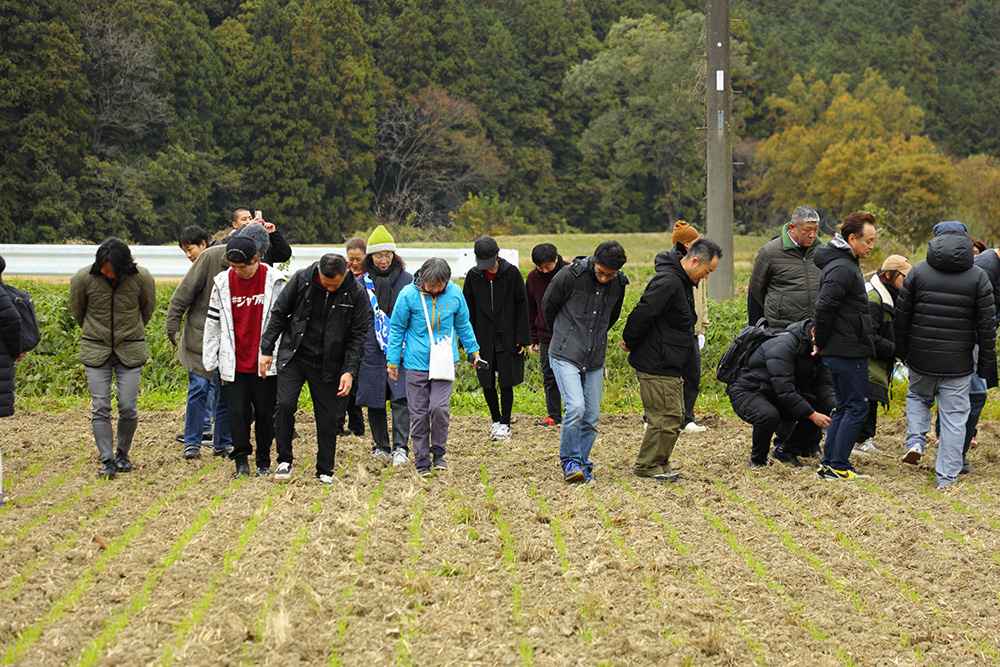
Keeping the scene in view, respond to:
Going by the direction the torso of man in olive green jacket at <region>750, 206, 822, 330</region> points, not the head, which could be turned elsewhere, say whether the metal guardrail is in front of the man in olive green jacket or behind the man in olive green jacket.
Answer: behind

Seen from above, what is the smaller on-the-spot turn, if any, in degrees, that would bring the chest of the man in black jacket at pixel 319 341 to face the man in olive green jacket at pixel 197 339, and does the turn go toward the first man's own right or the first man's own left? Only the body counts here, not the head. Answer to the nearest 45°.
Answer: approximately 135° to the first man's own right

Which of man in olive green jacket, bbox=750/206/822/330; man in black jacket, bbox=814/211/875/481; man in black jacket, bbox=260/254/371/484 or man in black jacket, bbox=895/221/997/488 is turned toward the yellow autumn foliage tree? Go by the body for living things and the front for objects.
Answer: man in black jacket, bbox=895/221/997/488

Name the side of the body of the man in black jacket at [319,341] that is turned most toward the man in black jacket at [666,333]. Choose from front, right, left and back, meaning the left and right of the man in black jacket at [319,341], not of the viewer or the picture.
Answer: left

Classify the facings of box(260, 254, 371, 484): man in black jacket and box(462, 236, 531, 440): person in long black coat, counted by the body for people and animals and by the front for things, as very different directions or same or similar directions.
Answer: same or similar directions

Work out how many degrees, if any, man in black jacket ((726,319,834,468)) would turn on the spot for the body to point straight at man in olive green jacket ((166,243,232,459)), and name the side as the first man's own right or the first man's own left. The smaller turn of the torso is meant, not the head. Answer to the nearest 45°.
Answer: approximately 180°

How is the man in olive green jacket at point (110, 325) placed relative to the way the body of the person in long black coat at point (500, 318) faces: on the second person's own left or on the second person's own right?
on the second person's own right

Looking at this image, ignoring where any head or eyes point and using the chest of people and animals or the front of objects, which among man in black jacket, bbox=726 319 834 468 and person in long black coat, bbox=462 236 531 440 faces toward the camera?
person in long black coat, bbox=462 236 531 440

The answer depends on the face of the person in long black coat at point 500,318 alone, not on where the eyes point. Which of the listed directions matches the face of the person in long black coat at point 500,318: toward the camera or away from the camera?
toward the camera

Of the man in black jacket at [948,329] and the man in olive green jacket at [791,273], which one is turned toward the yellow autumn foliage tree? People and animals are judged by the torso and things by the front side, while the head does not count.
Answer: the man in black jacket

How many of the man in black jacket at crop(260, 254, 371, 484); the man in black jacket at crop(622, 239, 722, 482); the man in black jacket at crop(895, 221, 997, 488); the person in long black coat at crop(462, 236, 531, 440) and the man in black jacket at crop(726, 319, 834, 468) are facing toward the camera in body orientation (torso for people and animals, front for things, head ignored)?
2

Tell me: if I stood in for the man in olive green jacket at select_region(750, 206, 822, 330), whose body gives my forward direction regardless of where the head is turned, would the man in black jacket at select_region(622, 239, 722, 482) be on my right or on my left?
on my right

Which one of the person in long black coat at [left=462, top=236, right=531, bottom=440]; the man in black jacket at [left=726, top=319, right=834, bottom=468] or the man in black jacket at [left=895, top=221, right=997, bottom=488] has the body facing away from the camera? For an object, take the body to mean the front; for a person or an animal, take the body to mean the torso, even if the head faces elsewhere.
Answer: the man in black jacket at [left=895, top=221, right=997, bottom=488]
